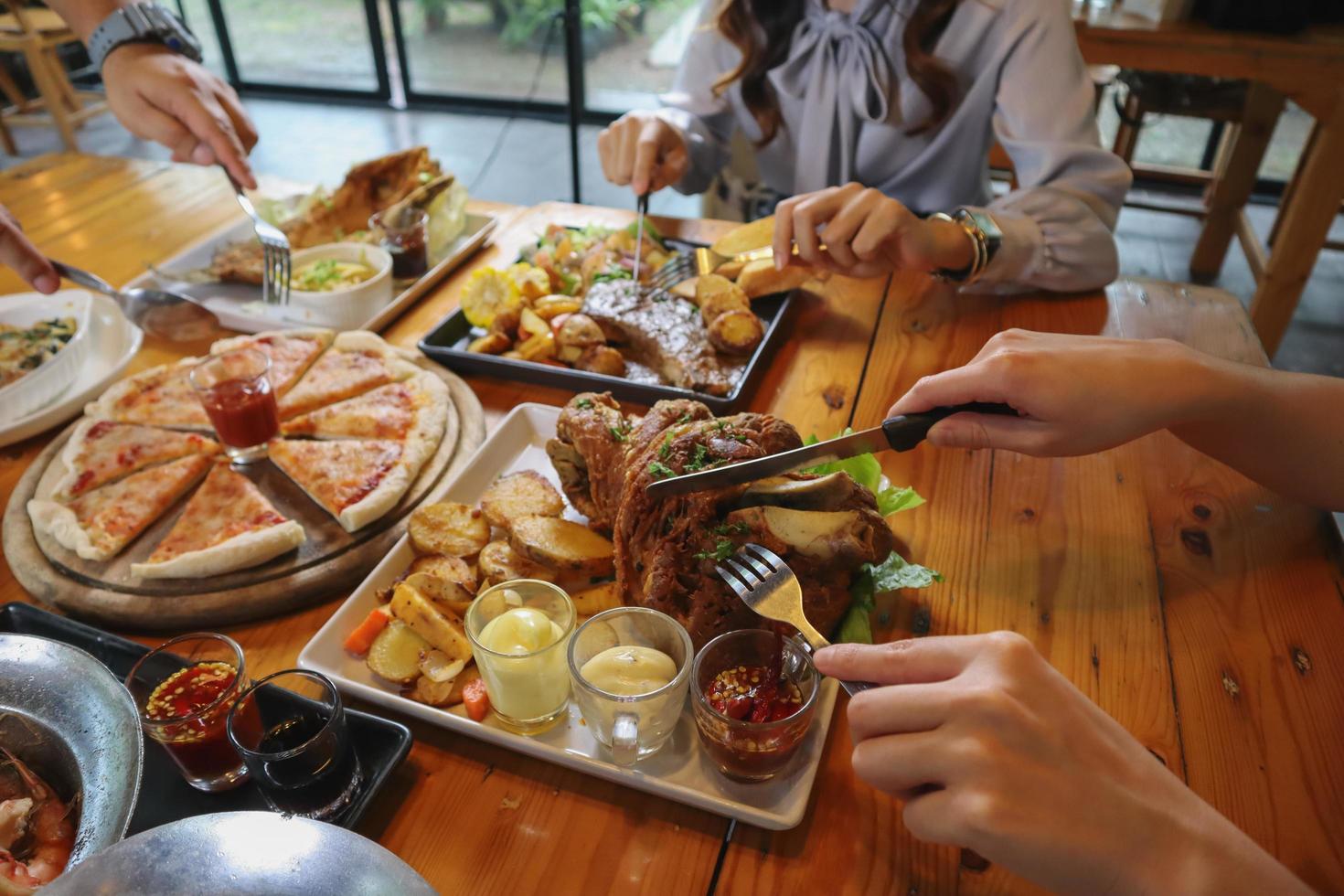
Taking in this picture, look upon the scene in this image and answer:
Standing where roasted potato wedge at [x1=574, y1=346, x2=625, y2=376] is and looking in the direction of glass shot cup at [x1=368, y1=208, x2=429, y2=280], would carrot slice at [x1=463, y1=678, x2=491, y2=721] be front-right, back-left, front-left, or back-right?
back-left
